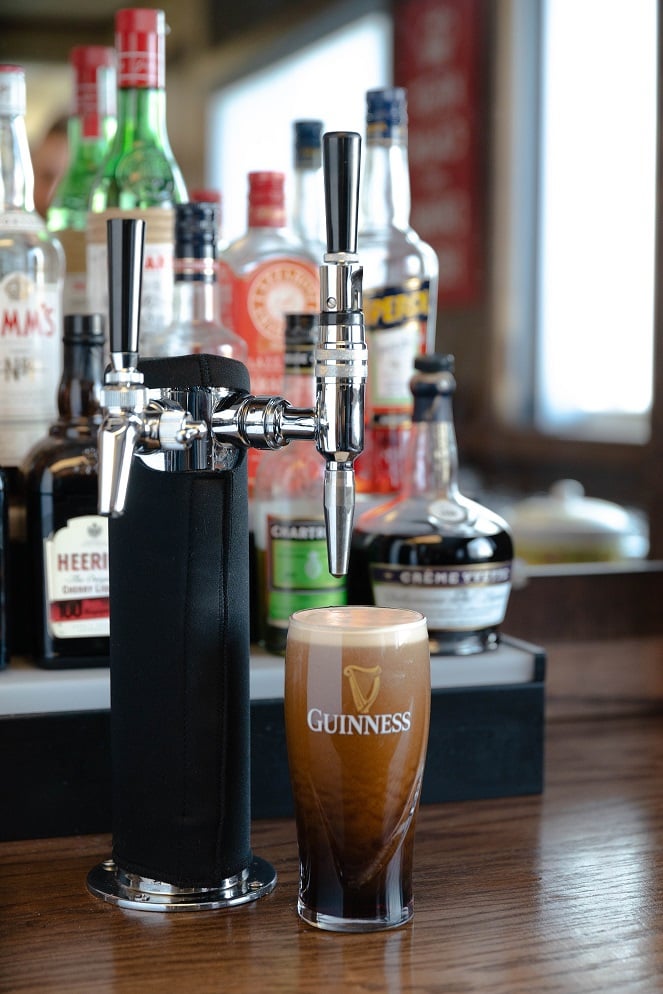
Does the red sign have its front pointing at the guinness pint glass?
yes

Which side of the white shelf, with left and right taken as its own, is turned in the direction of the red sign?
back

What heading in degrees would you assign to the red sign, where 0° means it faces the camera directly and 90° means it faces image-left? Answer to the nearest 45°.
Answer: approximately 0°

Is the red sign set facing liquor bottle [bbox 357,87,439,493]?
yes

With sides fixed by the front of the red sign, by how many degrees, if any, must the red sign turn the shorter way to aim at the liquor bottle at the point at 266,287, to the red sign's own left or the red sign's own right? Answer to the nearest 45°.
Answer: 0° — it already faces it
